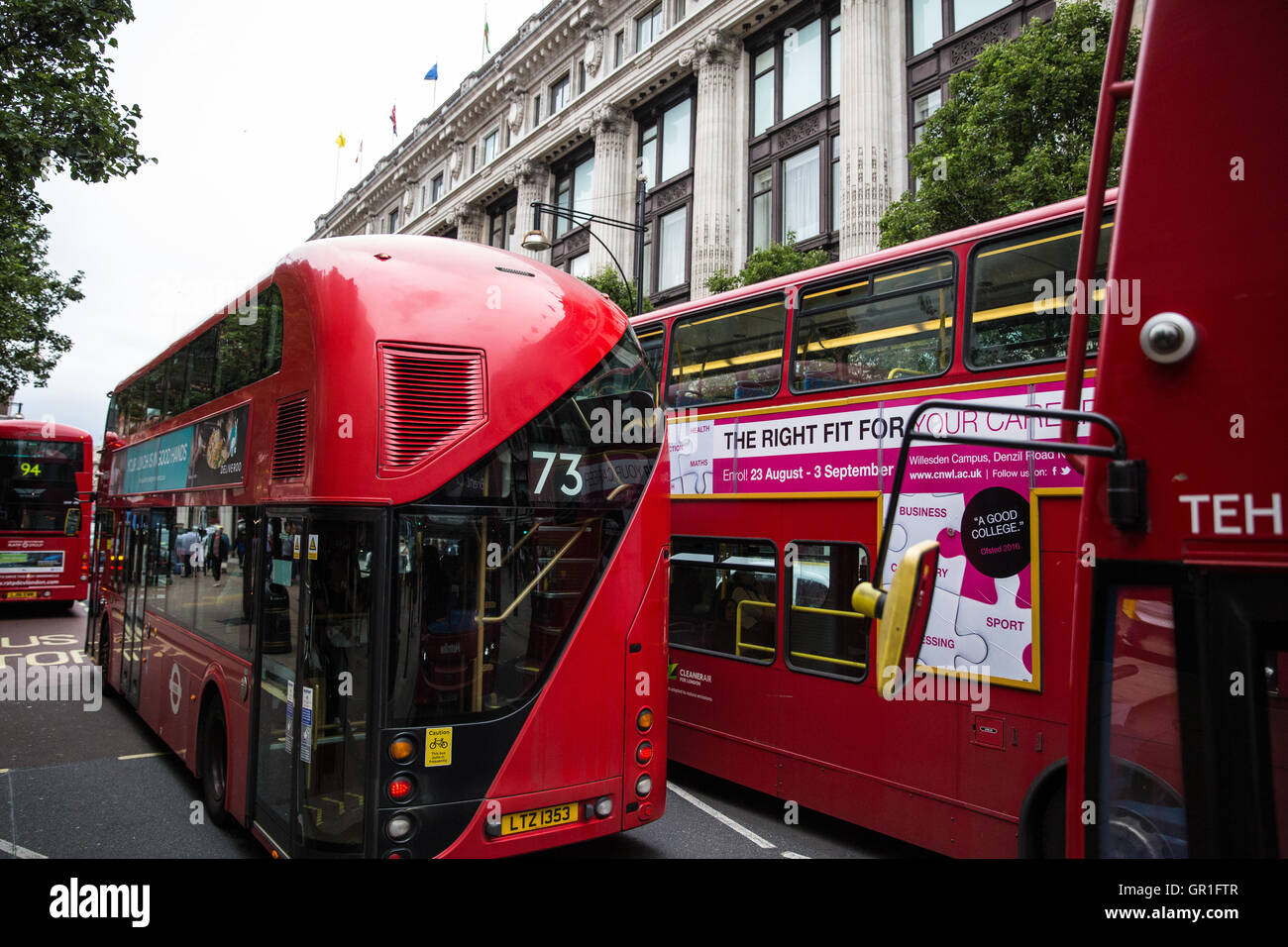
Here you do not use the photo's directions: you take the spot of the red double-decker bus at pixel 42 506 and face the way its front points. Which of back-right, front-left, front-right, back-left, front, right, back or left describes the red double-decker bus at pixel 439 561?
back

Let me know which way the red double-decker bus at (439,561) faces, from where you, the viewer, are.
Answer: facing away from the viewer and to the left of the viewer

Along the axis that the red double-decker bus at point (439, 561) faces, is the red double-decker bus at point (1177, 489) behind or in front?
behind

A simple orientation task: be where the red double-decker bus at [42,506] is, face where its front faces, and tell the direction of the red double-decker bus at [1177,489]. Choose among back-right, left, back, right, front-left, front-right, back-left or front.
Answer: back

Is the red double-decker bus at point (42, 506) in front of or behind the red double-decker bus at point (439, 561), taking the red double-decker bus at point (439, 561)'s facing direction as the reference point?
in front
